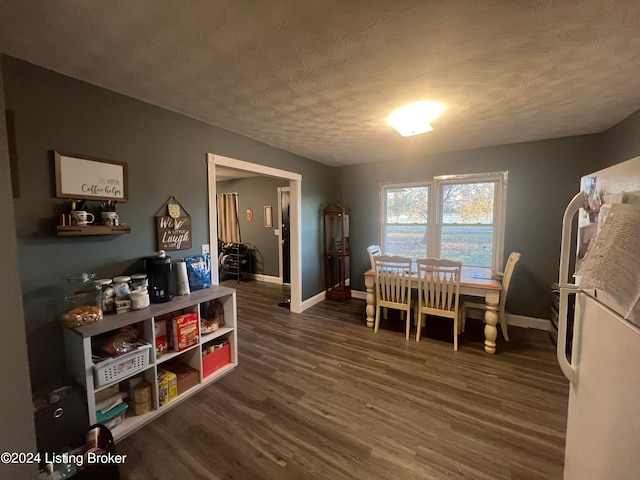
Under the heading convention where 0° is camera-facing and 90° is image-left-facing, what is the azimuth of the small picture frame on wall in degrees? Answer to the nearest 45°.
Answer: approximately 0°

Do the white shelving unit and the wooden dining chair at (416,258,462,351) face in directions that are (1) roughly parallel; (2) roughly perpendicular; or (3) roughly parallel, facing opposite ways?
roughly perpendicular

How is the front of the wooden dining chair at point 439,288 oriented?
away from the camera

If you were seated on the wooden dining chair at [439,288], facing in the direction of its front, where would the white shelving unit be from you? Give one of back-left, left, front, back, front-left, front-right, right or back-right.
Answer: back-left

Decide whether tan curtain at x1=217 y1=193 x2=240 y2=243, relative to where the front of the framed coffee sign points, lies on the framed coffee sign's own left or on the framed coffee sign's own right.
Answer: on the framed coffee sign's own left

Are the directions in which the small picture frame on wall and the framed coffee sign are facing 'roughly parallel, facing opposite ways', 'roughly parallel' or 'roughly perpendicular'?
roughly perpendicular

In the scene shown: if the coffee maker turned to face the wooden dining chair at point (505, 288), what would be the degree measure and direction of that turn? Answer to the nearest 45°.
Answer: approximately 45° to its left

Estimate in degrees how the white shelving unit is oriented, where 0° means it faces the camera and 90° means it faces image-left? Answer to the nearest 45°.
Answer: approximately 315°

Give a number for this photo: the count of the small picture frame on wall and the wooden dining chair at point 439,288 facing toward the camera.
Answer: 1
